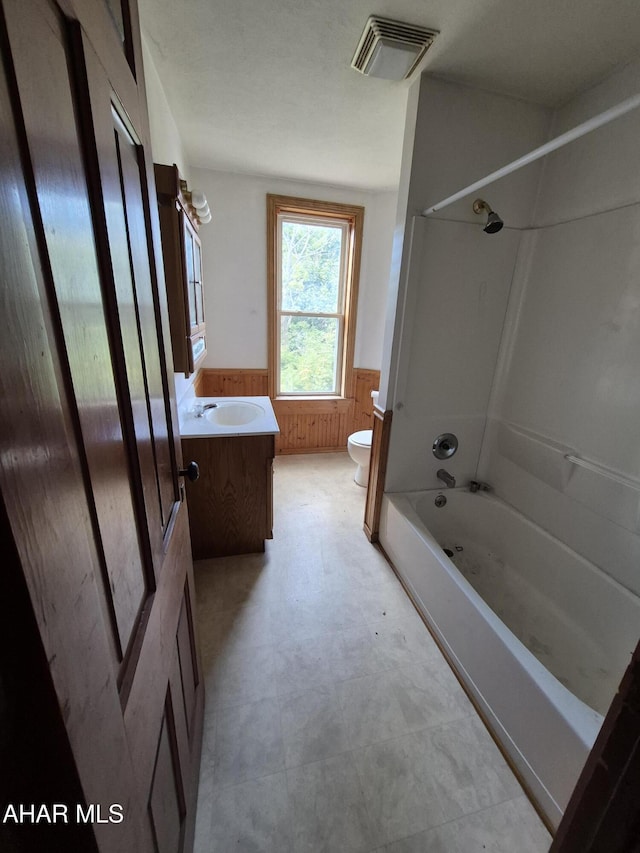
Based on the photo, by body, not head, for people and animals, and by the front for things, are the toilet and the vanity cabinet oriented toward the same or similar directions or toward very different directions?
very different directions

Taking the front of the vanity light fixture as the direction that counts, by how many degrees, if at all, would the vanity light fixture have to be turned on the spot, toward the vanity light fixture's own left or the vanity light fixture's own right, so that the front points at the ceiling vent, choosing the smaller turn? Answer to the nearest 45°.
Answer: approximately 45° to the vanity light fixture's own right

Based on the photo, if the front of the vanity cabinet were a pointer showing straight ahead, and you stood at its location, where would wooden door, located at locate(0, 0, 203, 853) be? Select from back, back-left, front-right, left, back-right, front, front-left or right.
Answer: right

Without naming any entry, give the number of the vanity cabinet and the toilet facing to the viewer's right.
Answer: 1

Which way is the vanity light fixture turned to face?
to the viewer's right

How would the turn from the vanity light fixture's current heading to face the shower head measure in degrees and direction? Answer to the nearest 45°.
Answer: approximately 45° to its right

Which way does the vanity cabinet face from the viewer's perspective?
to the viewer's right

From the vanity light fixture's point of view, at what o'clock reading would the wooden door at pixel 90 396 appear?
The wooden door is roughly at 3 o'clock from the vanity light fixture.
